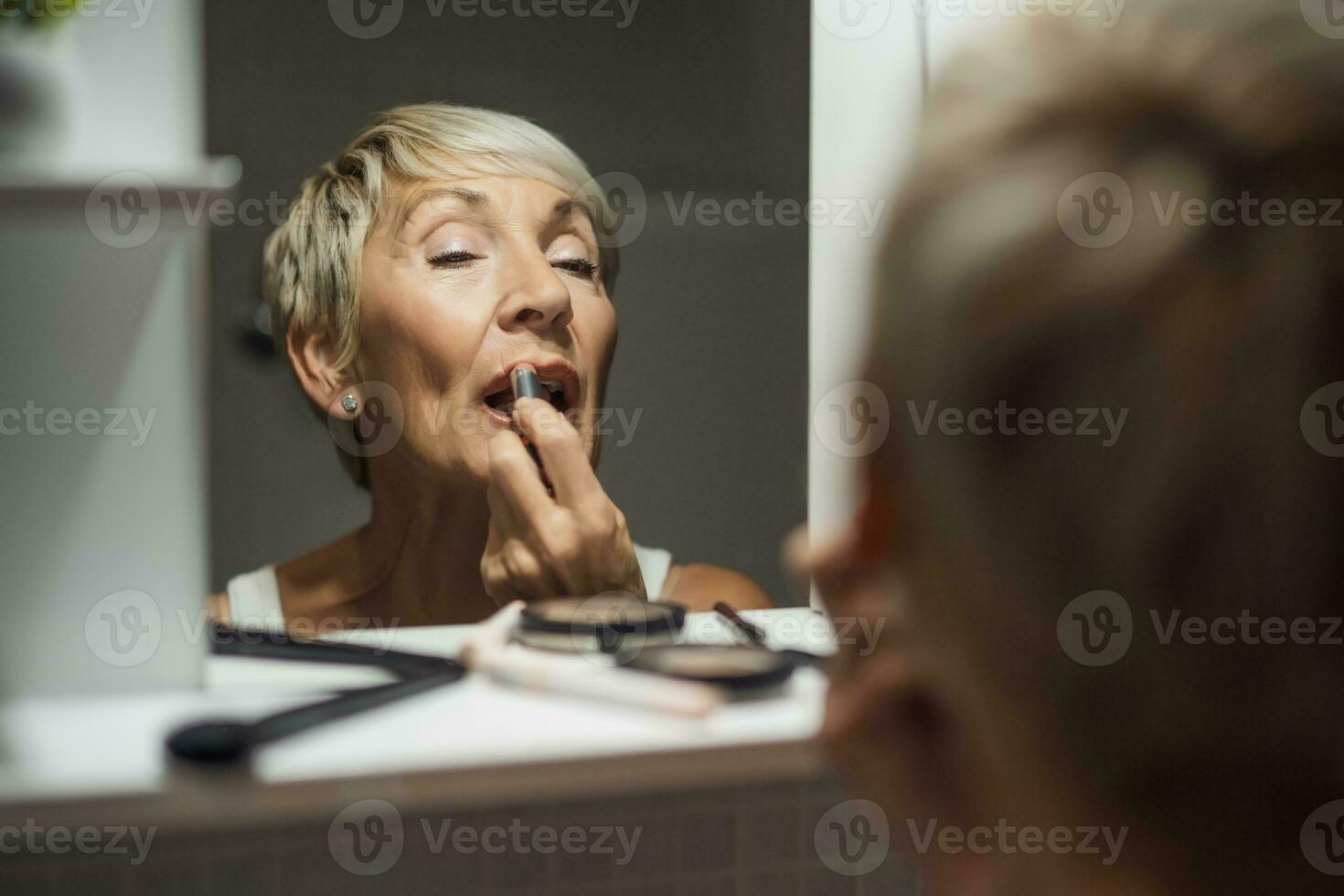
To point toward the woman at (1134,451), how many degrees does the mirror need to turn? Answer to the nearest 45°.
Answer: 0° — it already faces them

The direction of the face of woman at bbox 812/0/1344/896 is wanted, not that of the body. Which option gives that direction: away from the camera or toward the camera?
away from the camera

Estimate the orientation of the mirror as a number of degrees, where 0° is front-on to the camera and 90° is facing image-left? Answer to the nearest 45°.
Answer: approximately 0°
